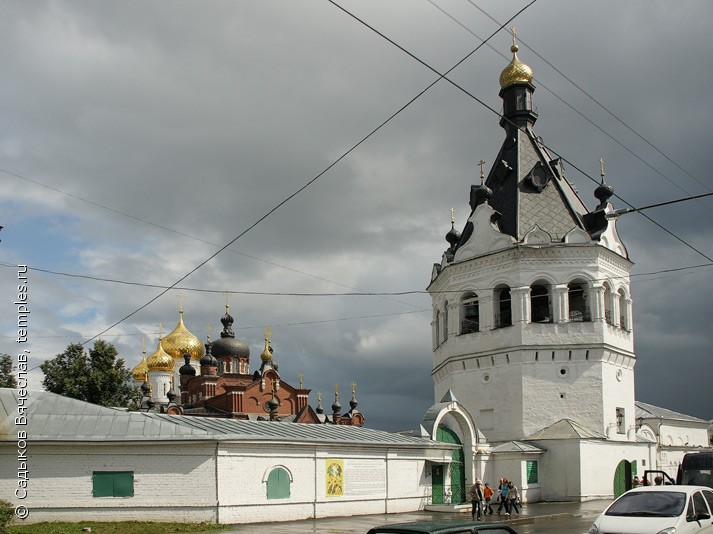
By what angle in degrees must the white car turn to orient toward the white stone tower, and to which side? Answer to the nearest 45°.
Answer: approximately 135° to its right

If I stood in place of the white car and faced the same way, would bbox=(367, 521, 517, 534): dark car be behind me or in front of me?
in front

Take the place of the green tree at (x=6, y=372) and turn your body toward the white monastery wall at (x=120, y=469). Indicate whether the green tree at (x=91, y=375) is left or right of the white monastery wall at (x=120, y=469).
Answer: left

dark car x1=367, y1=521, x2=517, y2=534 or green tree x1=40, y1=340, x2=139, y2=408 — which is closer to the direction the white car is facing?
the dark car

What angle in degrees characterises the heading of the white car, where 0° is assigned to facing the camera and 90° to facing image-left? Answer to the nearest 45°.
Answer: approximately 45°

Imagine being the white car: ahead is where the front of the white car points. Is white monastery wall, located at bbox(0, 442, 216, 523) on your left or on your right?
on your right

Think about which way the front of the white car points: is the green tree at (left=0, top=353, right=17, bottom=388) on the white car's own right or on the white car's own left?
on the white car's own right

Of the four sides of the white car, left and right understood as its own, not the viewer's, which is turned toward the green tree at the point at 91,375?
right
